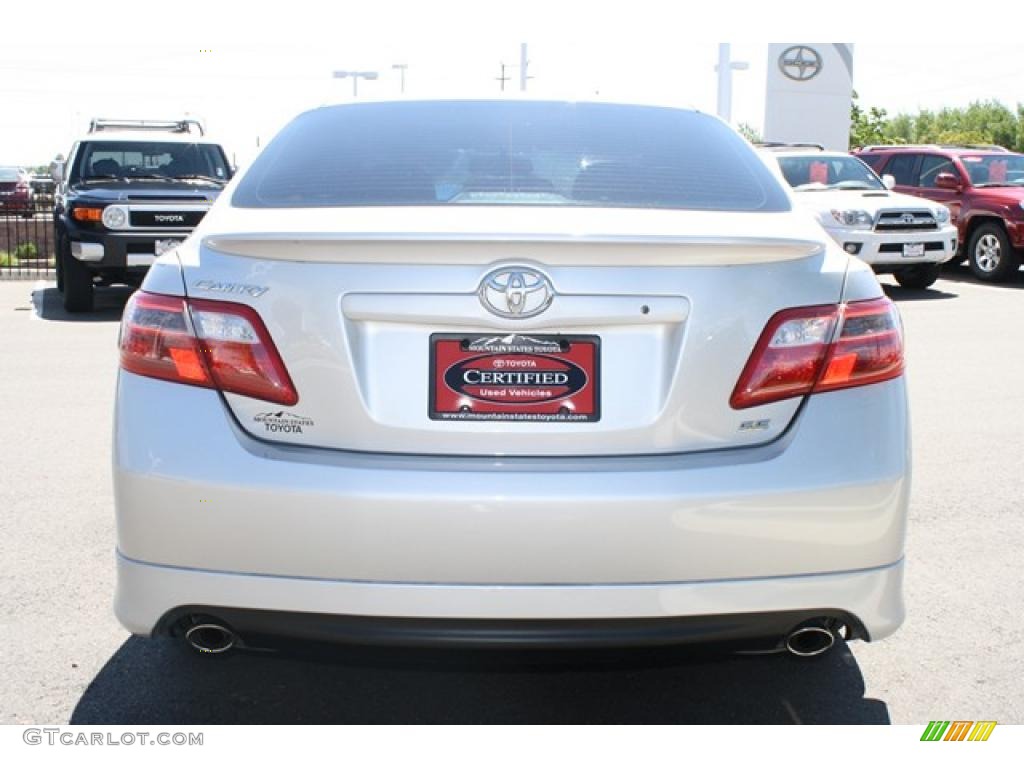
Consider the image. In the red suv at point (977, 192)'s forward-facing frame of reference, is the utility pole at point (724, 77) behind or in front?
behind

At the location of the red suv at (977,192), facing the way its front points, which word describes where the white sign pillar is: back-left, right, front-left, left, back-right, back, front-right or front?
back-left

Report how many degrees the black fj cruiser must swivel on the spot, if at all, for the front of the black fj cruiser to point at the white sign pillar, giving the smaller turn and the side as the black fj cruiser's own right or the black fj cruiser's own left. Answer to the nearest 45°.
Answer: approximately 135° to the black fj cruiser's own left

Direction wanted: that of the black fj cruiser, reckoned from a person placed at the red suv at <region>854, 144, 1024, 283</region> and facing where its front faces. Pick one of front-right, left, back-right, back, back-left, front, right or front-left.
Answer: right

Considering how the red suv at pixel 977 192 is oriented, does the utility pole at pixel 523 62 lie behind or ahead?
behind

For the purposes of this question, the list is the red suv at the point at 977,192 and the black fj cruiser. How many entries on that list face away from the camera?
0

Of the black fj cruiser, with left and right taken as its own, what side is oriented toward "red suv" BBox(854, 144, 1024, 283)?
left

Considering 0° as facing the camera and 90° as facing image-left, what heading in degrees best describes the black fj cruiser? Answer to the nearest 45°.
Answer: approximately 0°
